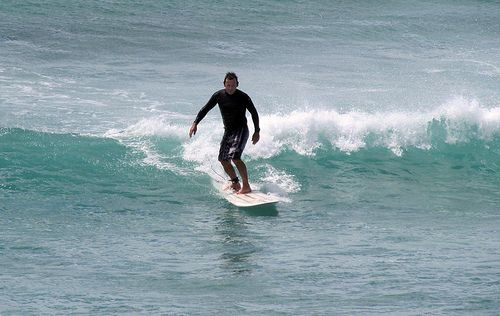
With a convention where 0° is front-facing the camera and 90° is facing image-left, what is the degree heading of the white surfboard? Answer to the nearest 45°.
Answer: approximately 315°
